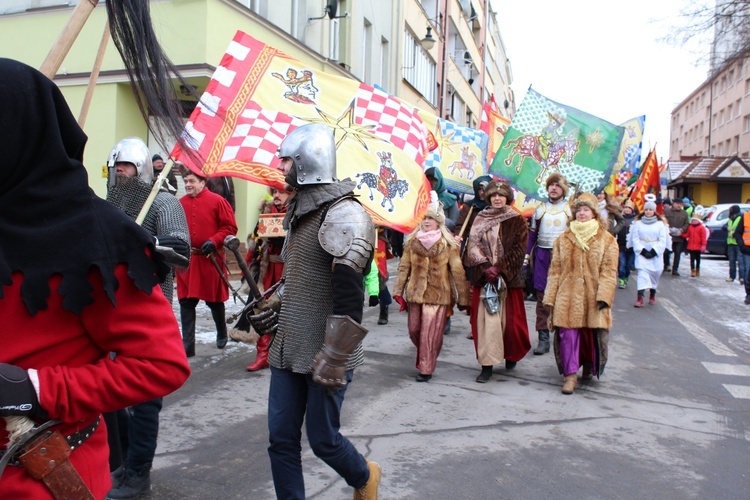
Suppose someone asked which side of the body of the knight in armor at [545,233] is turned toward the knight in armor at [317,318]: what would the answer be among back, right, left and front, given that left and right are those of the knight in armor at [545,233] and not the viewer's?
front

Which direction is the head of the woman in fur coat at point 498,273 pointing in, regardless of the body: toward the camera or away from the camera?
toward the camera

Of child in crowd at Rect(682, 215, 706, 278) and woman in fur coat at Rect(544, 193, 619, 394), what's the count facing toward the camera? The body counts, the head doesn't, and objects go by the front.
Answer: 2

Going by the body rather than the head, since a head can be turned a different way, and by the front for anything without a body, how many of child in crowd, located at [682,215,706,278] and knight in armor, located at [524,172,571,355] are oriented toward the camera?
2

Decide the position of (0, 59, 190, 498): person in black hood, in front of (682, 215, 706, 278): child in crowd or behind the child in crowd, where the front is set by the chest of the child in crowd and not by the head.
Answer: in front

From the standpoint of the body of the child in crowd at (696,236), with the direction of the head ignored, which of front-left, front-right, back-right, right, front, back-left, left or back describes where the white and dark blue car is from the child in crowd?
back

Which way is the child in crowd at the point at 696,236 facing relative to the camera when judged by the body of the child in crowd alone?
toward the camera

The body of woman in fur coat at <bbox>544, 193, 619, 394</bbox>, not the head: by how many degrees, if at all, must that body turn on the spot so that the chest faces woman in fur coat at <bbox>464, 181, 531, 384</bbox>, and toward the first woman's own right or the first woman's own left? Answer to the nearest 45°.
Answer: approximately 90° to the first woman's own right

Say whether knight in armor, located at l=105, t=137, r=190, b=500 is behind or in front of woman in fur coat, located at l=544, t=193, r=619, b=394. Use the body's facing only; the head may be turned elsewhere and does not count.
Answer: in front

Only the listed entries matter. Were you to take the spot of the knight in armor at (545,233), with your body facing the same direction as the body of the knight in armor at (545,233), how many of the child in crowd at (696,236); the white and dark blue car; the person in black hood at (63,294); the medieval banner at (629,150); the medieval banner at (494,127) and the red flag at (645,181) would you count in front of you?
1

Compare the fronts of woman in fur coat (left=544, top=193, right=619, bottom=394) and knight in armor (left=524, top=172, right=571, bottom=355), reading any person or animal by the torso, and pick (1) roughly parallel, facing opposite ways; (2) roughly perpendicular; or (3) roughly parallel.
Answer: roughly parallel

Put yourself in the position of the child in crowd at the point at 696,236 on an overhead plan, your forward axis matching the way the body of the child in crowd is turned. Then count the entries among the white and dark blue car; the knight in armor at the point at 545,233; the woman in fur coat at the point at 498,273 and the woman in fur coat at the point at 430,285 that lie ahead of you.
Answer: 3

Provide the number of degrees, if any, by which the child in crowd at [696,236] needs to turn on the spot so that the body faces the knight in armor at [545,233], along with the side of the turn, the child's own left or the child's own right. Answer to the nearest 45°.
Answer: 0° — they already face them

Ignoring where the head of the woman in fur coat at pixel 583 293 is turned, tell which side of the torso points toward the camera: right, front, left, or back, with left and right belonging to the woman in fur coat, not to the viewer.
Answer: front

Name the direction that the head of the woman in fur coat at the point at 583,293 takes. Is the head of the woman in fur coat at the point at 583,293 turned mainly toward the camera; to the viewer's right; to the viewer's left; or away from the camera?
toward the camera
